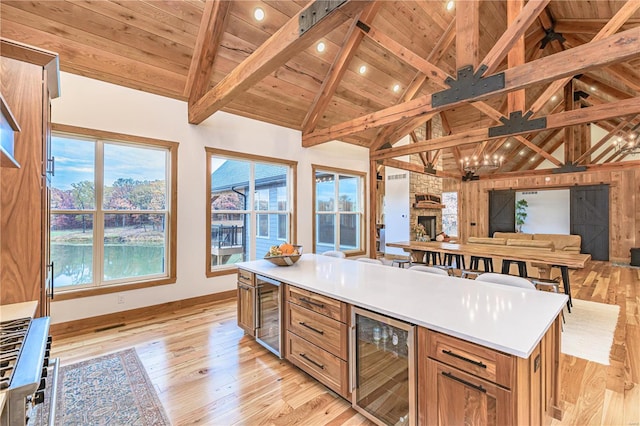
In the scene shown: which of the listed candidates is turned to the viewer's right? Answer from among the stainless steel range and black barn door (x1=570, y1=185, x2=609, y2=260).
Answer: the stainless steel range

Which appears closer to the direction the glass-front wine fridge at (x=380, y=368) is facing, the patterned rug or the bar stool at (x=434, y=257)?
the patterned rug

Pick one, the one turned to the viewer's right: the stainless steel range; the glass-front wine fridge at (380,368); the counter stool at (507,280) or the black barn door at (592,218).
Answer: the stainless steel range

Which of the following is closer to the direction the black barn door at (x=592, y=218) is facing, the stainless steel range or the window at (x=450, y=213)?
the stainless steel range

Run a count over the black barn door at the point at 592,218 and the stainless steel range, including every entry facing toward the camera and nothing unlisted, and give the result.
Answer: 1

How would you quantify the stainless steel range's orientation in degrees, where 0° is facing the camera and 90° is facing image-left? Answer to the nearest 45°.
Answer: approximately 270°

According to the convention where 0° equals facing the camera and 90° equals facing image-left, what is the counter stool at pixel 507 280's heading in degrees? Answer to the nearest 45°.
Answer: approximately 45°
